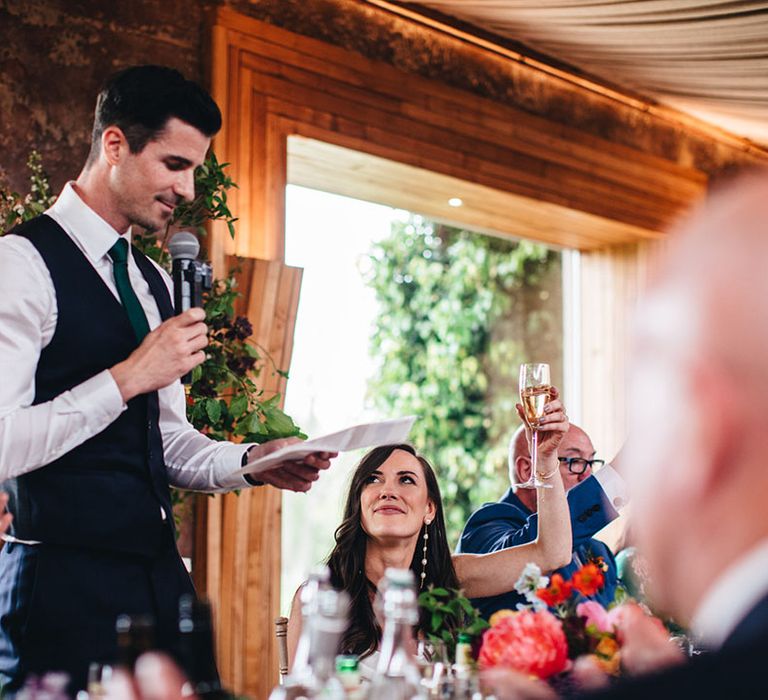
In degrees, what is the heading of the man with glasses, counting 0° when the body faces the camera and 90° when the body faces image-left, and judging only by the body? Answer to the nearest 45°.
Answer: approximately 315°

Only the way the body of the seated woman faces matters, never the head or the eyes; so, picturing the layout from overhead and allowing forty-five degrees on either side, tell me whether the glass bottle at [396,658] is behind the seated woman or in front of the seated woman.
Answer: in front

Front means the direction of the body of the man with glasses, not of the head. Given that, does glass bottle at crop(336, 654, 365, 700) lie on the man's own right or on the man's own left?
on the man's own right

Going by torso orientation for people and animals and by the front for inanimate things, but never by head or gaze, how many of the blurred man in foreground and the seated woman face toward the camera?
1

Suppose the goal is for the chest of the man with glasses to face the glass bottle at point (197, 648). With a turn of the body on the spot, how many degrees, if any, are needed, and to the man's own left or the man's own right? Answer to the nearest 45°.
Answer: approximately 45° to the man's own right

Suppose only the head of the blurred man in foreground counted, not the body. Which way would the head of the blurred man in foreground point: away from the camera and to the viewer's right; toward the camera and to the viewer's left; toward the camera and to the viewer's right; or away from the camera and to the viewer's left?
away from the camera and to the viewer's left

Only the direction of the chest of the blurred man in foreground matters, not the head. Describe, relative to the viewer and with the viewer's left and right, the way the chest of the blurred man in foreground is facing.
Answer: facing away from the viewer and to the left of the viewer
